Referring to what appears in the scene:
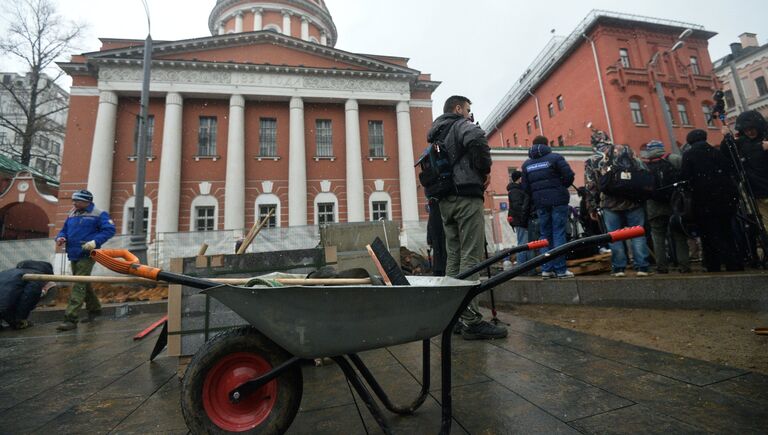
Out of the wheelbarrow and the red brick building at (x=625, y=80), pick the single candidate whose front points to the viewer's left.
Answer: the wheelbarrow

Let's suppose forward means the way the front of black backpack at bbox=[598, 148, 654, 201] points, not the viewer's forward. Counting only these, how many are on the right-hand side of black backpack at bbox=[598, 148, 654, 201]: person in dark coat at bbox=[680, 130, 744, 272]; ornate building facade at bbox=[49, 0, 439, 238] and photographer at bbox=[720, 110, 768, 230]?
1

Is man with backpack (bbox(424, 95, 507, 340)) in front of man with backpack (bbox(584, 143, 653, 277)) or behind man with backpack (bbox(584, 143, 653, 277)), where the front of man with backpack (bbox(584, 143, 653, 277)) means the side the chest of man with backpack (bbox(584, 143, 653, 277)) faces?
behind

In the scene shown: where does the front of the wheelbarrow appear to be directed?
to the viewer's left

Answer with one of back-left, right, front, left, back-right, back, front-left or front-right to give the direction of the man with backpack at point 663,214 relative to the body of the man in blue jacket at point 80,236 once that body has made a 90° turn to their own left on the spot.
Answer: front

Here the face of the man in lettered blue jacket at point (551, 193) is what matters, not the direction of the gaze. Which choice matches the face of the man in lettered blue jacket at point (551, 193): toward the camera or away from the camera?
away from the camera

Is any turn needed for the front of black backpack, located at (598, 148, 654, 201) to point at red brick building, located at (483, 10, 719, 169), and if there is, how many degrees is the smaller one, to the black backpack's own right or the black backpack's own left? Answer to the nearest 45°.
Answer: approximately 180°

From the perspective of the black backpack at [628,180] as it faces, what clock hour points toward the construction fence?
The construction fence is roughly at 3 o'clock from the black backpack.

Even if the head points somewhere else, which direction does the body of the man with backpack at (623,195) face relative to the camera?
away from the camera
